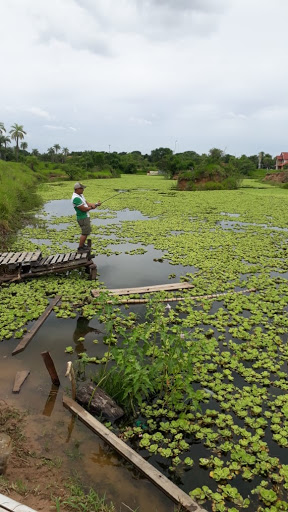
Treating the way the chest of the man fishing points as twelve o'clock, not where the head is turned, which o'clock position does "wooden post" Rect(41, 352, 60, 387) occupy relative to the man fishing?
The wooden post is roughly at 3 o'clock from the man fishing.

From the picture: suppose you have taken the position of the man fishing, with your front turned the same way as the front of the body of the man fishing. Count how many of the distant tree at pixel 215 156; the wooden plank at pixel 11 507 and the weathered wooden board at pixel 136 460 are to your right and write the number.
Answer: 2

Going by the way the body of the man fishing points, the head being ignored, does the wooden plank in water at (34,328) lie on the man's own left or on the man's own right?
on the man's own right

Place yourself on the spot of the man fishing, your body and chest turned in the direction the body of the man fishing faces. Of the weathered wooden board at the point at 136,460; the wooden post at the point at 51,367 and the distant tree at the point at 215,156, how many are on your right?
2

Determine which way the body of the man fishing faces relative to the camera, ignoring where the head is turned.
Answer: to the viewer's right

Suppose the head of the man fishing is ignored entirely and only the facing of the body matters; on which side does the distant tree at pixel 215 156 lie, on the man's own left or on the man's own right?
on the man's own left

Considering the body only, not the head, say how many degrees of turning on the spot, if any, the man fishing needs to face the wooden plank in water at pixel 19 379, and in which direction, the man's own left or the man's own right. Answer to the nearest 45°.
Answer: approximately 90° to the man's own right

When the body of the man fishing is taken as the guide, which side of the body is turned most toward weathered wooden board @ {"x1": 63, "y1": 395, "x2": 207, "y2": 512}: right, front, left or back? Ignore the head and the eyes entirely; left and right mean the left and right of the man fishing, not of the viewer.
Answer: right

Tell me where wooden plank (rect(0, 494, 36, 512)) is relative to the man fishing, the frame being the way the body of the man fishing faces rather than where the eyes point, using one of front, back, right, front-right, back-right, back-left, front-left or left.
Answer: right
